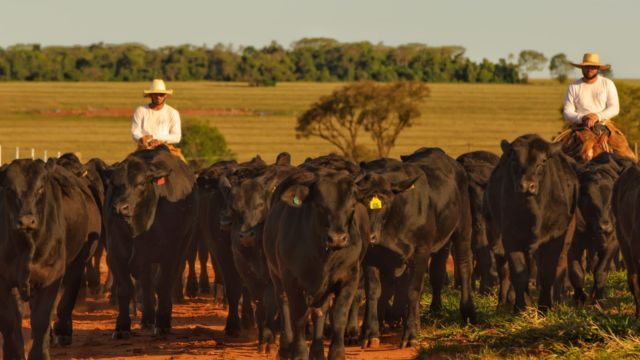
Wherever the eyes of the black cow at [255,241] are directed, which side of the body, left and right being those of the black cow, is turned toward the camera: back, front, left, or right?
front

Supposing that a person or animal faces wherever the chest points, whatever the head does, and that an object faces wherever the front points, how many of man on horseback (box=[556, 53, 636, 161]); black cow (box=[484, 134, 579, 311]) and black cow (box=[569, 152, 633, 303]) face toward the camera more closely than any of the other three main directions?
3

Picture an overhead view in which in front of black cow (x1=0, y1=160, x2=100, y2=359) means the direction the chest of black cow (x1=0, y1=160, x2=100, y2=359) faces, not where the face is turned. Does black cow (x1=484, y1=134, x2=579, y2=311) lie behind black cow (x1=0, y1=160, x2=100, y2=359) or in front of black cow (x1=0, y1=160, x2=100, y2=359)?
behind

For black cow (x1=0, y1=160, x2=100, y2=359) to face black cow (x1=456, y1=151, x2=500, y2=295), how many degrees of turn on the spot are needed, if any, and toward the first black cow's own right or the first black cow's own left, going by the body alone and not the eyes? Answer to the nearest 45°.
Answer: approximately 180°

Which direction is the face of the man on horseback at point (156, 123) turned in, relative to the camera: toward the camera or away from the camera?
toward the camera

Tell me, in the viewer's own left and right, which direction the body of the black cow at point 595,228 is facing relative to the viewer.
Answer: facing the viewer

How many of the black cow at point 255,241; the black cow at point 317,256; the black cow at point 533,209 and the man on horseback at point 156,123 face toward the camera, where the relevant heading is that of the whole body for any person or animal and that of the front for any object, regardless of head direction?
4

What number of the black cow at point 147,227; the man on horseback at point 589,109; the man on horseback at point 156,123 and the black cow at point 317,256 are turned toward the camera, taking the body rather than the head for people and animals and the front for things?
4

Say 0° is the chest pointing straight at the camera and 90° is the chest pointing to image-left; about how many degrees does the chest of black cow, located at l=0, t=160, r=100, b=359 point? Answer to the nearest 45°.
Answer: approximately 45°

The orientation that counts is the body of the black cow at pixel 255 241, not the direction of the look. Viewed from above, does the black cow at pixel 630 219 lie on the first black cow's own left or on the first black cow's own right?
on the first black cow's own left

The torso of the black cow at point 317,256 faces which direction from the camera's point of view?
toward the camera

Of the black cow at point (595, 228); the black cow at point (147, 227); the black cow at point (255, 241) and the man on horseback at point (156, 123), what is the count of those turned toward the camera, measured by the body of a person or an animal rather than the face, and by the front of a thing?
4

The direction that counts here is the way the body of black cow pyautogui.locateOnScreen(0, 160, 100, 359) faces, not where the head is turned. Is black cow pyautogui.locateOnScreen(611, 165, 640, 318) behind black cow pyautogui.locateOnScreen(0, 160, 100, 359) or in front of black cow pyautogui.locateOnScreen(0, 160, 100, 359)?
behind
